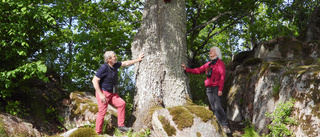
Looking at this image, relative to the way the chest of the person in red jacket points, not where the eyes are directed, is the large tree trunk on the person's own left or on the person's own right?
on the person's own right

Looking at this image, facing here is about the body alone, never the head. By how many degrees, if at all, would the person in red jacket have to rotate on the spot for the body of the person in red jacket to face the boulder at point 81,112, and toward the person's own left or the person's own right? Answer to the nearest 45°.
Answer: approximately 45° to the person's own right

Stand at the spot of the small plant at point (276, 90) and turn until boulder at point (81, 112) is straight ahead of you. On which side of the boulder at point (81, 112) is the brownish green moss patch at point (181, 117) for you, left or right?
left

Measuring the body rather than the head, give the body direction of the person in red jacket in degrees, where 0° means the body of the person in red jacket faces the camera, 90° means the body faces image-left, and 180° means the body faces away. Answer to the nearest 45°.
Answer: approximately 45°
